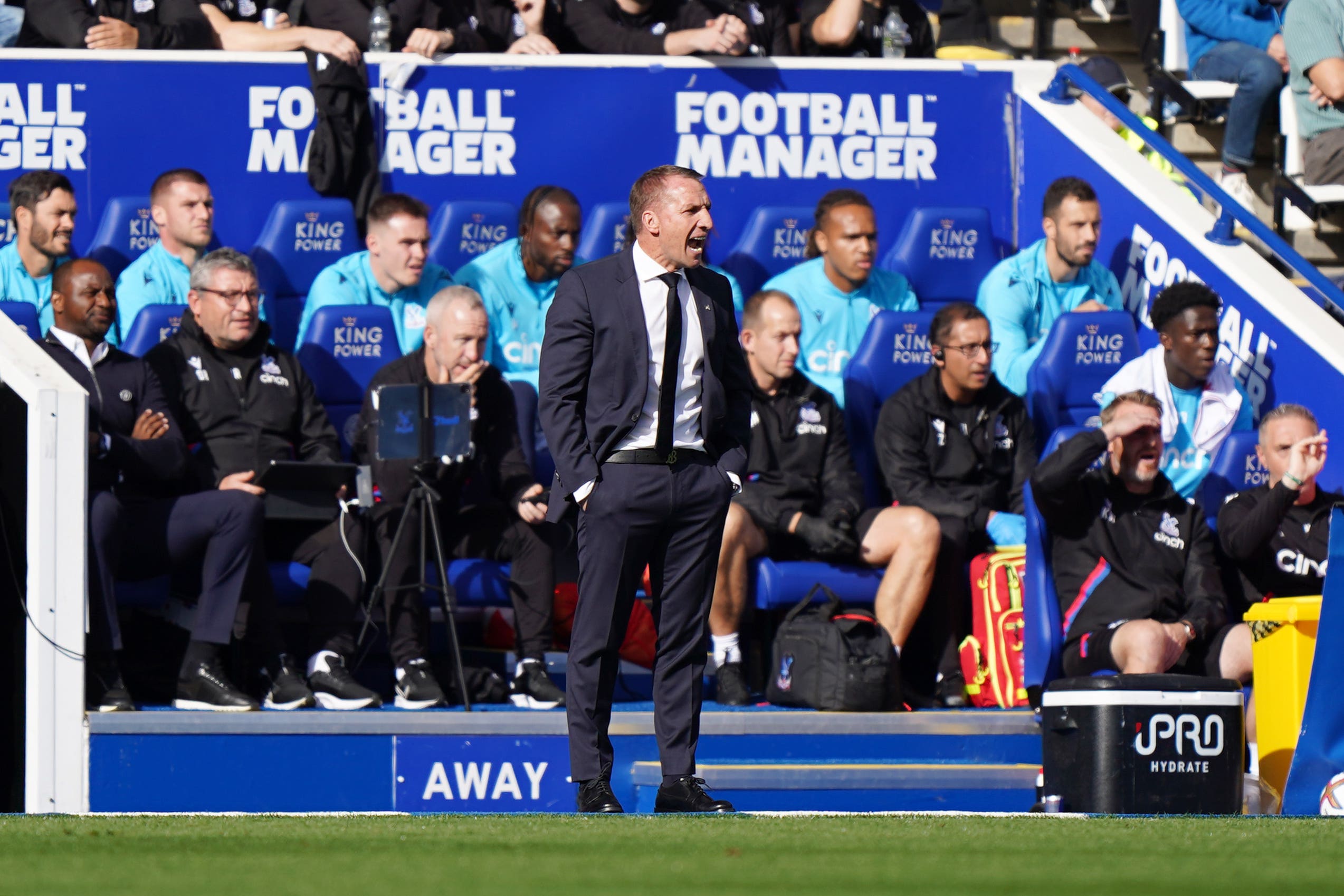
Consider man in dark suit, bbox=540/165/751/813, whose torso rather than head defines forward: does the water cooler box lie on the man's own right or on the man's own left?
on the man's own left

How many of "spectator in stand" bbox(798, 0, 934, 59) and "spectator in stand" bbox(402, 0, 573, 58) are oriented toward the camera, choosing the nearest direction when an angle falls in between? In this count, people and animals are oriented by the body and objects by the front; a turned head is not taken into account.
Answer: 2

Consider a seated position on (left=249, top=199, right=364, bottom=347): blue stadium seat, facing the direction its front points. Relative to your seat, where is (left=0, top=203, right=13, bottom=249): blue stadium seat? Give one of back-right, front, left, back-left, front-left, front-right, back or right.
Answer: back-right

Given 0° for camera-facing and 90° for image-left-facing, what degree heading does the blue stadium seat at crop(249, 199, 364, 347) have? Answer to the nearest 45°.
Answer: approximately 315°

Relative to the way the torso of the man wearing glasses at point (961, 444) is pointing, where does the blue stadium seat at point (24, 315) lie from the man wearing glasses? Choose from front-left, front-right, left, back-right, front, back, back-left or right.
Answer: back-right

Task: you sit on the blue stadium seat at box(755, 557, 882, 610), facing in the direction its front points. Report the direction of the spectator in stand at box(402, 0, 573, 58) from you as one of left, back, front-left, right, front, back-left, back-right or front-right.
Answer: back

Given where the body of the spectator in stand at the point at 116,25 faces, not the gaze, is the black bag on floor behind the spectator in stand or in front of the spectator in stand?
in front

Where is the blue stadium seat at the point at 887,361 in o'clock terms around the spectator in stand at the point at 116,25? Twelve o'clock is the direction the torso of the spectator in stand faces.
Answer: The blue stadium seat is roughly at 10 o'clock from the spectator in stand.

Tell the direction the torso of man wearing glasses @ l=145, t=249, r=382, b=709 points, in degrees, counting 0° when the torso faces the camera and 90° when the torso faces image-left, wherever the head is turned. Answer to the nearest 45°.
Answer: approximately 315°

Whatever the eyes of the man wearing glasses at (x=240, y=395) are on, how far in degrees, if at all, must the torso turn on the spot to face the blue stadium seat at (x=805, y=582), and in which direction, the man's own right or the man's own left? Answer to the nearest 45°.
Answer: approximately 45° to the man's own left

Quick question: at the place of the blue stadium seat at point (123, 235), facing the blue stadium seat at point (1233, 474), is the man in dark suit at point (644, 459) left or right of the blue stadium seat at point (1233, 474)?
right

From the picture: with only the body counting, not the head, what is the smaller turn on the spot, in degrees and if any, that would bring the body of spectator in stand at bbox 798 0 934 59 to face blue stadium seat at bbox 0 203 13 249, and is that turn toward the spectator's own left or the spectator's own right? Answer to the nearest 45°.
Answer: approximately 45° to the spectator's own right

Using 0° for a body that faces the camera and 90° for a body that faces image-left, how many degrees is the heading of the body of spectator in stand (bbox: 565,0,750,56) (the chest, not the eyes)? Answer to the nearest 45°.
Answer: approximately 315°
